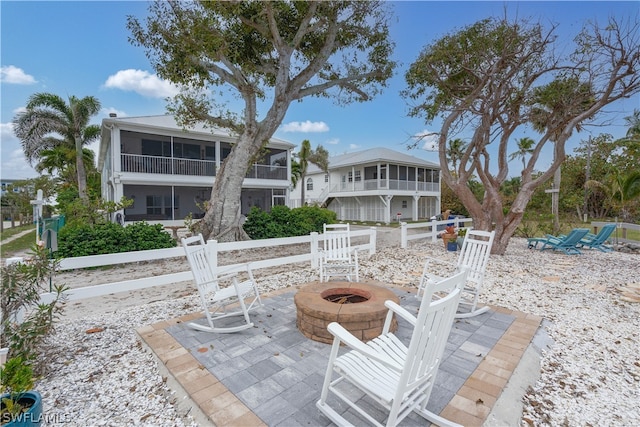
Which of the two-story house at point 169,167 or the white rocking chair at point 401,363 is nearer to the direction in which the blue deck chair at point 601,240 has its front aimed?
the two-story house

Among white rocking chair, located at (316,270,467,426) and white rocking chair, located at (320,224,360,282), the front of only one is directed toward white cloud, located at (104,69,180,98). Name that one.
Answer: white rocking chair, located at (316,270,467,426)

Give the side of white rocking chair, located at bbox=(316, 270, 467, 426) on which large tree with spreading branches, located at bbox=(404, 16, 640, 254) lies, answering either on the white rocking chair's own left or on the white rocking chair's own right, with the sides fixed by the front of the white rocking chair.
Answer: on the white rocking chair's own right

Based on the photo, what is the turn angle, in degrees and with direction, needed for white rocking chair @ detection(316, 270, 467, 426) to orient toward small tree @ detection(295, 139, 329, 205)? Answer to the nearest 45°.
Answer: approximately 45° to its right

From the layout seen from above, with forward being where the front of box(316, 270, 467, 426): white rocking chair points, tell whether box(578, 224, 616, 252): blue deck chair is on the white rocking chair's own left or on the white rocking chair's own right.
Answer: on the white rocking chair's own right

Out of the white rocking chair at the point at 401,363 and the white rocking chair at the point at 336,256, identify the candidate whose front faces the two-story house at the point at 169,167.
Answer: the white rocking chair at the point at 401,363

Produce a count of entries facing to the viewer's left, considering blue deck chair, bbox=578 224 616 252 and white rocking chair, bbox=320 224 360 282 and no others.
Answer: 1

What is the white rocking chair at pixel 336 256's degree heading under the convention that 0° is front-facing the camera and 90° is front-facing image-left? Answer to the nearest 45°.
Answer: approximately 0°

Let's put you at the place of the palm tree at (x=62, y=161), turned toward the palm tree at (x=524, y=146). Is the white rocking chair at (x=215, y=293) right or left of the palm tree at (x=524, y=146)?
right

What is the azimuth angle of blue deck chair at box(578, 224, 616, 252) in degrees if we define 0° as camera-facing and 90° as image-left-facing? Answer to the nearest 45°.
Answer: approximately 90°

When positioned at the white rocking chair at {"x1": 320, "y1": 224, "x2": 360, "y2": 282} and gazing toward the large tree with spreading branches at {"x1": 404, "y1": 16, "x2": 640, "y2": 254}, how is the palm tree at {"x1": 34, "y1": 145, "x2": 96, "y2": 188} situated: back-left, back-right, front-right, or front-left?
back-left
